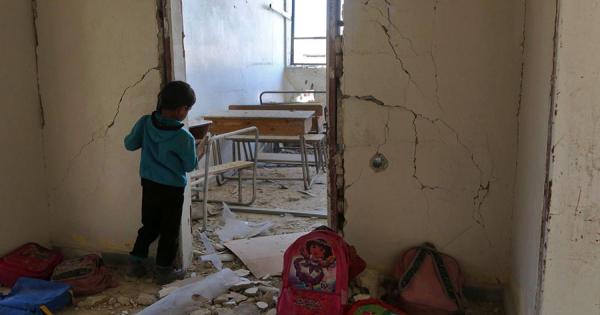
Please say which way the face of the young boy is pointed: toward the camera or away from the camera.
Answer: away from the camera

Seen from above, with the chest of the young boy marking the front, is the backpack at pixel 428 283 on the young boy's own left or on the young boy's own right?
on the young boy's own right

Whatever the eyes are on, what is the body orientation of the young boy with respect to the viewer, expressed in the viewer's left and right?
facing away from the viewer and to the right of the viewer

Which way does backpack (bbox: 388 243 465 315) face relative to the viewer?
away from the camera

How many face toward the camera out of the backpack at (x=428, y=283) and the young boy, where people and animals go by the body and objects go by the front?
0

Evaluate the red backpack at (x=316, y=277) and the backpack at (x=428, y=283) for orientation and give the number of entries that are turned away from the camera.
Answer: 1

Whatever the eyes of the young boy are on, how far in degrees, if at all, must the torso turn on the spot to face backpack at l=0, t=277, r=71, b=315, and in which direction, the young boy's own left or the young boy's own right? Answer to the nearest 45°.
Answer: approximately 135° to the young boy's own left

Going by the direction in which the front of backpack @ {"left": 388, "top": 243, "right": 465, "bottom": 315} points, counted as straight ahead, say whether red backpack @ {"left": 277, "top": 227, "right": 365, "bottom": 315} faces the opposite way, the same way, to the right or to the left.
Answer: the opposite way

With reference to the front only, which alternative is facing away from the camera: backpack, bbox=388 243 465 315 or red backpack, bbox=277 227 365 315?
the backpack
